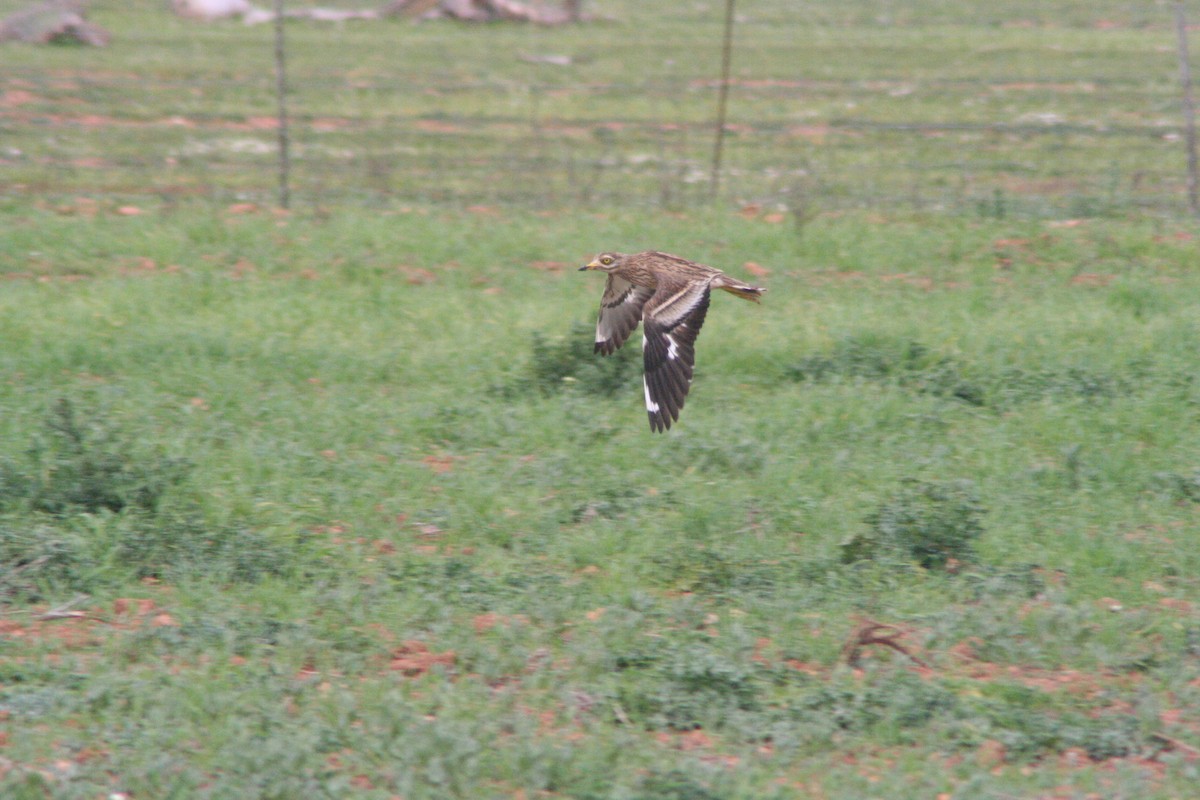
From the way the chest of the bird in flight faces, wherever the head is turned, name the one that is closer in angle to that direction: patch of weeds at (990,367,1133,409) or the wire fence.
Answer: the wire fence

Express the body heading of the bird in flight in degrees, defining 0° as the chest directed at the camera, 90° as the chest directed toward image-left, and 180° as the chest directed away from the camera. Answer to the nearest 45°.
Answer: approximately 90°

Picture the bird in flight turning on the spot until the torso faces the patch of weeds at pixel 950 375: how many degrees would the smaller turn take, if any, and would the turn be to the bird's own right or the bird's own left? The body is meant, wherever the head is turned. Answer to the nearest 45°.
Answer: approximately 135° to the bird's own right

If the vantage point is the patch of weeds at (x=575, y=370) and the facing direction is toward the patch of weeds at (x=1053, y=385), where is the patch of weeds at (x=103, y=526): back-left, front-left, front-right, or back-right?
back-right

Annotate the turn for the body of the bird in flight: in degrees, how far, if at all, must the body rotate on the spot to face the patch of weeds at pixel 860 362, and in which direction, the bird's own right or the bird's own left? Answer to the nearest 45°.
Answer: approximately 135° to the bird's own right

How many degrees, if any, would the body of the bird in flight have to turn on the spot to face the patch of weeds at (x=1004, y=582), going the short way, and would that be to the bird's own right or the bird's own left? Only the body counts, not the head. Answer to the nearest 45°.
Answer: approximately 135° to the bird's own left

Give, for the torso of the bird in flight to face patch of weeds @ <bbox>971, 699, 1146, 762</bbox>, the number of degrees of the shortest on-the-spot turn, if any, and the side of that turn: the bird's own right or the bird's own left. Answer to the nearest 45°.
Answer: approximately 135° to the bird's own left

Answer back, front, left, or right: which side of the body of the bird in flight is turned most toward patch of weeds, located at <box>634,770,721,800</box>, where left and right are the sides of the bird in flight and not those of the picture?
left

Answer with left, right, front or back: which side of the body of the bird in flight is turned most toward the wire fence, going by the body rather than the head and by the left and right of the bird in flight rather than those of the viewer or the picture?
right

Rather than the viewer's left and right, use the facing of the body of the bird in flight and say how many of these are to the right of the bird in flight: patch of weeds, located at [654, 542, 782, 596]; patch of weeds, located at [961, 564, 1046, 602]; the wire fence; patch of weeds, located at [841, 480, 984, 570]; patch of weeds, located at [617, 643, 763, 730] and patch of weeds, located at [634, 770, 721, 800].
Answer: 1

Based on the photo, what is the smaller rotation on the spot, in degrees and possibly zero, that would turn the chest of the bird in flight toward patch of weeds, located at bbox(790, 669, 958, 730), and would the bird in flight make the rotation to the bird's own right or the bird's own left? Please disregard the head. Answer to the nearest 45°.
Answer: approximately 90° to the bird's own left
